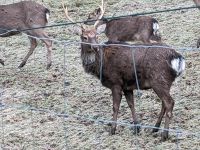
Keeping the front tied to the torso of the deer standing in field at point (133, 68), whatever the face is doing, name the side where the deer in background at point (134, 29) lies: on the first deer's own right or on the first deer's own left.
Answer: on the first deer's own right

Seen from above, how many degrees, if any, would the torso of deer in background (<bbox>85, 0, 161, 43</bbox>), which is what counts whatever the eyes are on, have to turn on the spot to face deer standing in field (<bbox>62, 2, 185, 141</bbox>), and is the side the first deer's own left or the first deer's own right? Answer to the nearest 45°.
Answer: approximately 90° to the first deer's own left

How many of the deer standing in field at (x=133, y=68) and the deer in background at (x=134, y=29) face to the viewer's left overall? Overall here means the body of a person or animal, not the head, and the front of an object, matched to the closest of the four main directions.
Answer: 2

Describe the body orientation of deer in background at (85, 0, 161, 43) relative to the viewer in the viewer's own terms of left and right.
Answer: facing to the left of the viewer

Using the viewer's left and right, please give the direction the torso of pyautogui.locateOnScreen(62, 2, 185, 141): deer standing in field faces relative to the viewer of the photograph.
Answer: facing to the left of the viewer

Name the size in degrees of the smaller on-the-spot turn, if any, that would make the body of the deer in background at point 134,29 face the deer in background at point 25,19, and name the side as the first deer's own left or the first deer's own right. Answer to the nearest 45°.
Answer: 0° — it already faces it
